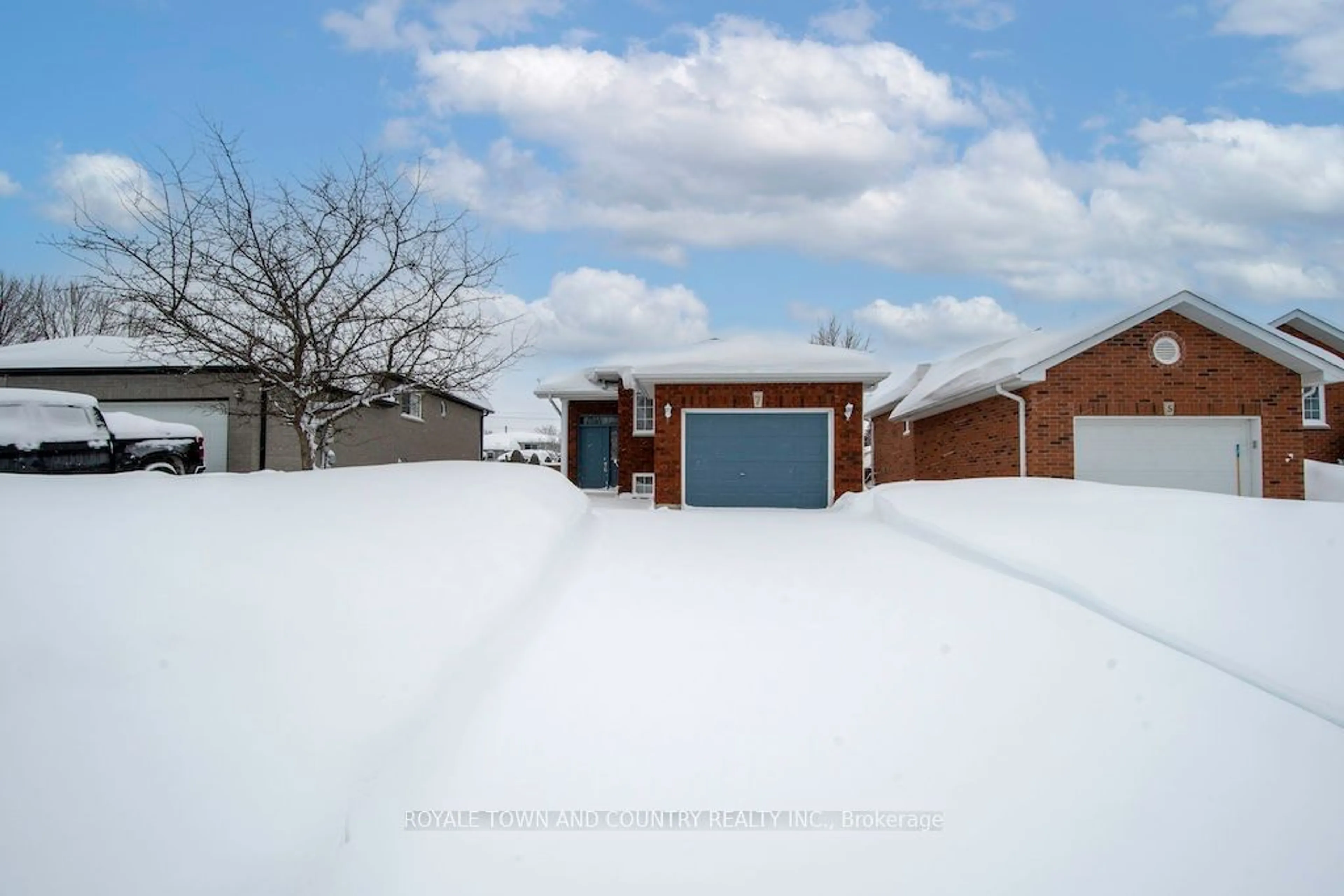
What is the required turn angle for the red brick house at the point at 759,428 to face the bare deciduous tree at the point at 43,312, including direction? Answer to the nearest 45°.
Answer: approximately 135° to its right

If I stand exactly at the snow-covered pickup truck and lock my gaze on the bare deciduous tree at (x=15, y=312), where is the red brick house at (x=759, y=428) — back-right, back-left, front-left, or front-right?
back-right

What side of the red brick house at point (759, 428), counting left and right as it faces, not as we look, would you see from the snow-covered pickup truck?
right

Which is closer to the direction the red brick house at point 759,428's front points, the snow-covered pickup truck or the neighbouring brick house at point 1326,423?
the snow-covered pickup truck

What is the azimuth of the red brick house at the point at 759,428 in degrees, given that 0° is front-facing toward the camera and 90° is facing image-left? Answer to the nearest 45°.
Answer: approximately 0°

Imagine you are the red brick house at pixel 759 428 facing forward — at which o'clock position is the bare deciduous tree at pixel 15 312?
The bare deciduous tree is roughly at 4 o'clock from the red brick house.

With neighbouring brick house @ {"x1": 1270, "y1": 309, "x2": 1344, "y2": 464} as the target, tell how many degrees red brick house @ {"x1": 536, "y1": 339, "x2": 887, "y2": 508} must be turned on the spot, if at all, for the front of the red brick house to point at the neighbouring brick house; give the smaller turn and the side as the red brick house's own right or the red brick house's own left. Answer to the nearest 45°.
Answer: approximately 135° to the red brick house's own left

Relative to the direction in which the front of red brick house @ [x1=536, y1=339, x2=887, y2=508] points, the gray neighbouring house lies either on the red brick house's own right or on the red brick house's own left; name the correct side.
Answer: on the red brick house's own right
